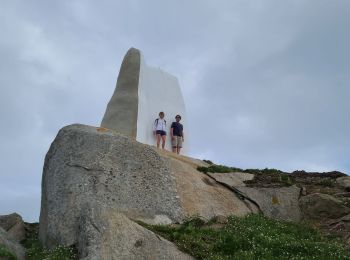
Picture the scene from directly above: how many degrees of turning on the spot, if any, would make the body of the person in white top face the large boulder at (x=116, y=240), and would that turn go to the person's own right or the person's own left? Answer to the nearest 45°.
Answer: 0° — they already face it

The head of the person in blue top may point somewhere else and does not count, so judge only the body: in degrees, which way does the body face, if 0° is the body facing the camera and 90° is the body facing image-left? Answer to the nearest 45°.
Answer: approximately 0°

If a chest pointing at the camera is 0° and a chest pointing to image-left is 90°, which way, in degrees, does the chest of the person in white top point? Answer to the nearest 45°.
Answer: approximately 0°

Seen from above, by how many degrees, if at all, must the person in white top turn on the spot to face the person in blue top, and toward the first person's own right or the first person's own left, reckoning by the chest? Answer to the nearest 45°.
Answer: approximately 135° to the first person's own left

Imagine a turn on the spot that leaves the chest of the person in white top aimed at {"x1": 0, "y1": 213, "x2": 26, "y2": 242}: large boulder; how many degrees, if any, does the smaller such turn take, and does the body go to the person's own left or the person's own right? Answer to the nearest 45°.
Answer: approximately 45° to the person's own right

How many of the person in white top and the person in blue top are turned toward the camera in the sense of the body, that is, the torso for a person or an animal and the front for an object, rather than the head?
2
